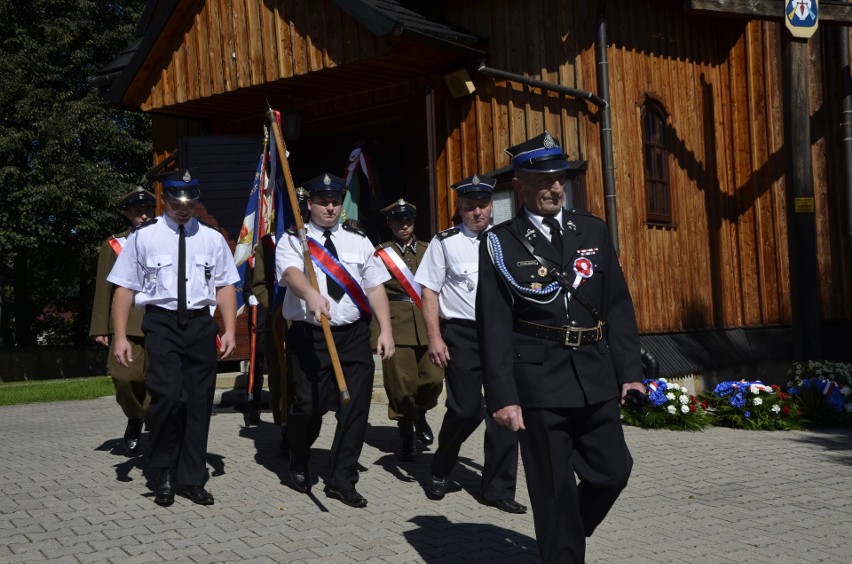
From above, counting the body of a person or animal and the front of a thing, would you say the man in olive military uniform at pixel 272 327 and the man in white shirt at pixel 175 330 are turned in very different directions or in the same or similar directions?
same or similar directions

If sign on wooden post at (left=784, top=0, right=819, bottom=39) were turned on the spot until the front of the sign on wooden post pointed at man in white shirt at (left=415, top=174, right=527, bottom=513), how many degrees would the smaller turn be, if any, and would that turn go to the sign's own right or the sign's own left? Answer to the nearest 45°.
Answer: approximately 45° to the sign's own right

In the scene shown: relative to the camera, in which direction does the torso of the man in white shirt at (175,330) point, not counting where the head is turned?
toward the camera

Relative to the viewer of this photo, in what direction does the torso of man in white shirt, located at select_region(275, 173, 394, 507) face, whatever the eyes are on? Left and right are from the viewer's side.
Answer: facing the viewer

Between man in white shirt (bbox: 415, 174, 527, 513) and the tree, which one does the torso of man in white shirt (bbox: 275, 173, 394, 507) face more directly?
the man in white shirt

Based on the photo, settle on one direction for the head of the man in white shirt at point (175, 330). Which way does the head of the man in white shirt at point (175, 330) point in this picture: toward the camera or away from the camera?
toward the camera

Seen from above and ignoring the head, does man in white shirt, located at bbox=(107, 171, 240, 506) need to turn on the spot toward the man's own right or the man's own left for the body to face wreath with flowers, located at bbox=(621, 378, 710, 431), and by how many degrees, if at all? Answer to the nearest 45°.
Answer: approximately 90° to the man's own left

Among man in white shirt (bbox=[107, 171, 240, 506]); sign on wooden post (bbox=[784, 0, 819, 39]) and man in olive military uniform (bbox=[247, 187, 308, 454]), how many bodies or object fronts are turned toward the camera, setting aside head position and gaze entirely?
3

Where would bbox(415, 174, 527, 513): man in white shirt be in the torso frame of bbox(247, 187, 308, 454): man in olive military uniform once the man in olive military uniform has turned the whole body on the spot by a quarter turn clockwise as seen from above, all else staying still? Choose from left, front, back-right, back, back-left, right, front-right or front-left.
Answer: back-left

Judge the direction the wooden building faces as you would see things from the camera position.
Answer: facing the viewer and to the left of the viewer

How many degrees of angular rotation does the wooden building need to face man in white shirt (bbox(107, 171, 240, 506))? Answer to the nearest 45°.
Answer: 0° — it already faces them

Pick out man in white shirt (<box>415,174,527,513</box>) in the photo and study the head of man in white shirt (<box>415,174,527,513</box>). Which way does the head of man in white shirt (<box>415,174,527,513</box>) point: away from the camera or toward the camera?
toward the camera

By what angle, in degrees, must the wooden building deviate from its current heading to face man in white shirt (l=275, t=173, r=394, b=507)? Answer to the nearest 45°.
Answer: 0° — it already faces them

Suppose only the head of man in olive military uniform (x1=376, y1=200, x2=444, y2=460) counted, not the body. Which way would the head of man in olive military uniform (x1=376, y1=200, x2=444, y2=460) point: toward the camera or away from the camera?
toward the camera
